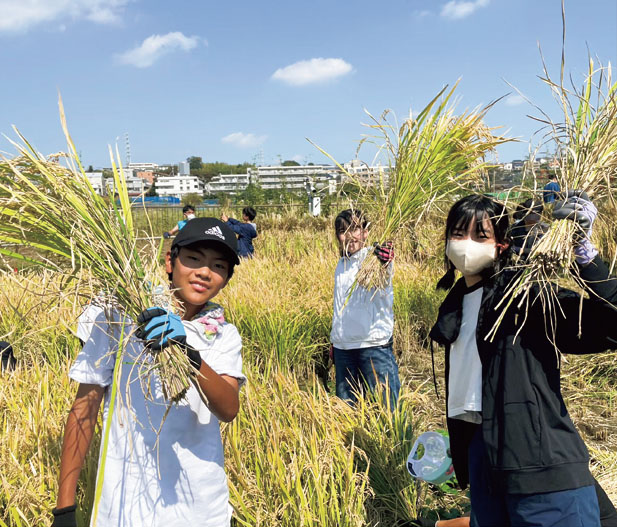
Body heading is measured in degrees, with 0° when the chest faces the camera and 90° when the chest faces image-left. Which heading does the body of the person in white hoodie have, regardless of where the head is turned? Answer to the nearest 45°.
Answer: approximately 0°

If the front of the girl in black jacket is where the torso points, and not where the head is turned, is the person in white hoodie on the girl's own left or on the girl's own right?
on the girl's own right

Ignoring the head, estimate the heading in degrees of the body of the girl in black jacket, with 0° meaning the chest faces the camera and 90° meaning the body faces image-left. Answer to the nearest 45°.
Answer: approximately 45°
